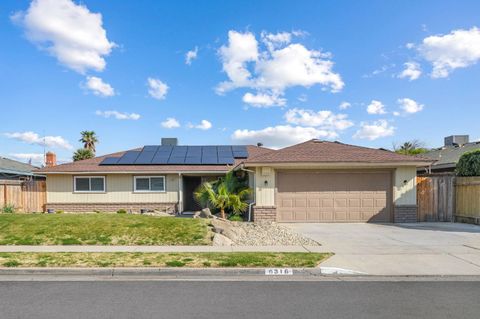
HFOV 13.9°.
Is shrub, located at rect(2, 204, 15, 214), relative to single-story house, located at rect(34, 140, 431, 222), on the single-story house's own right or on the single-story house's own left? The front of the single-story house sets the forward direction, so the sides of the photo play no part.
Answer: on the single-story house's own right

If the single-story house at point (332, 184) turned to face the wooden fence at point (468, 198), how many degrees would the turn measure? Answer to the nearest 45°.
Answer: approximately 90° to its left

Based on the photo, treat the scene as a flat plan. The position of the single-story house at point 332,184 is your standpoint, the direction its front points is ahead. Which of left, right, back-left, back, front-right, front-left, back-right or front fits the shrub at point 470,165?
left

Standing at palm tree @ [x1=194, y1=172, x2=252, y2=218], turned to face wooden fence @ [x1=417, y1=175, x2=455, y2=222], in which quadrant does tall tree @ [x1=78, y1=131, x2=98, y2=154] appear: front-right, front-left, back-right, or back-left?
back-left

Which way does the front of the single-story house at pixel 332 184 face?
toward the camera

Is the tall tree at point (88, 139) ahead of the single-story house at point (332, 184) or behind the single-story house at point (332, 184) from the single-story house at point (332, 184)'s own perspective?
behind
